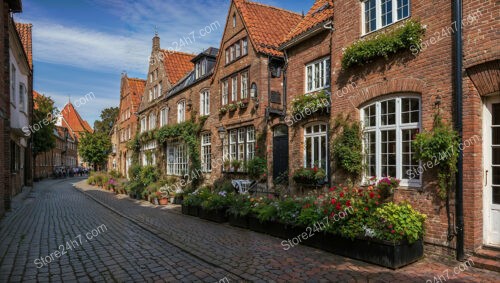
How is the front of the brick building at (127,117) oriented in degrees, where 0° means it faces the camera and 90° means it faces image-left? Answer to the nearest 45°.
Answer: approximately 45°
